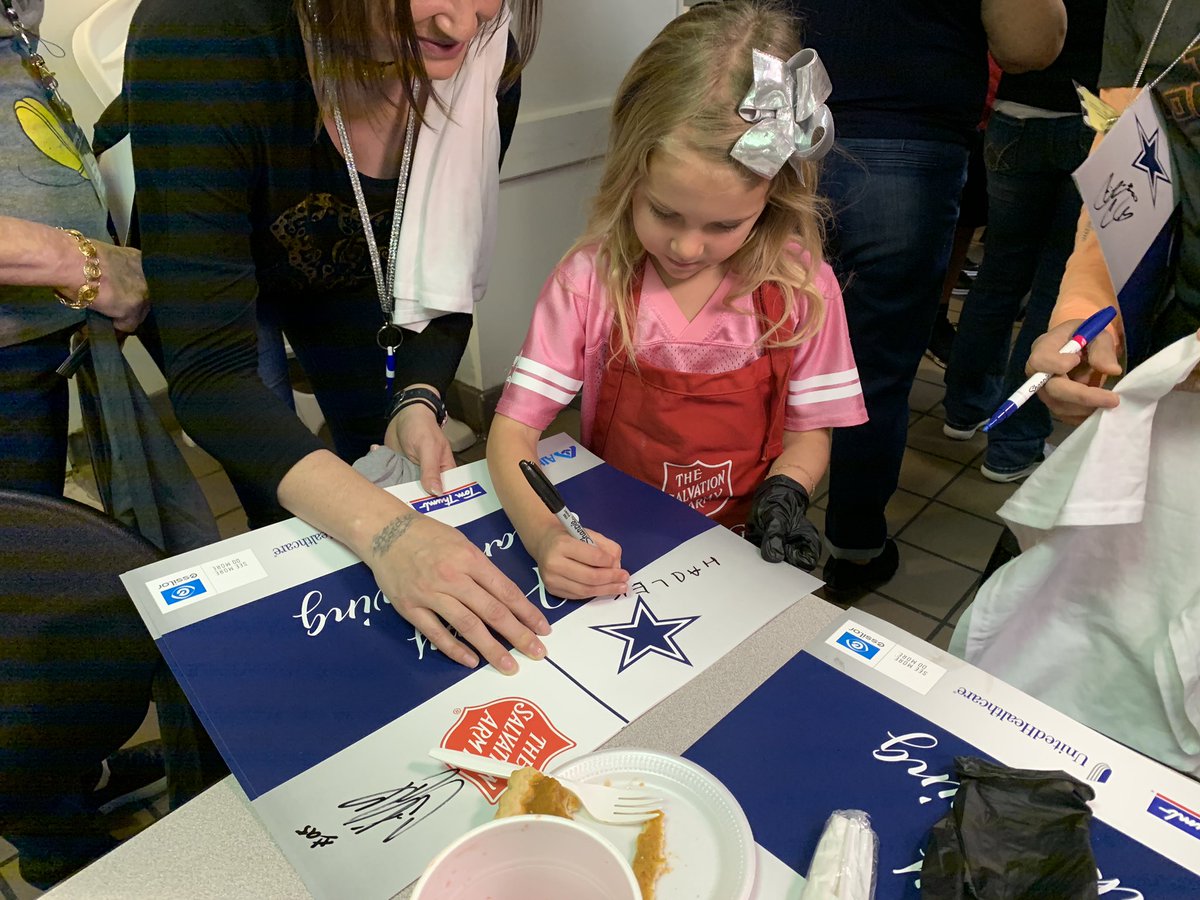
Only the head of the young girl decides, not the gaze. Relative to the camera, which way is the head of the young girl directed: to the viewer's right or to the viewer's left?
to the viewer's left

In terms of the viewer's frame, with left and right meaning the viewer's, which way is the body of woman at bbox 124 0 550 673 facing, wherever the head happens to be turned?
facing the viewer and to the right of the viewer

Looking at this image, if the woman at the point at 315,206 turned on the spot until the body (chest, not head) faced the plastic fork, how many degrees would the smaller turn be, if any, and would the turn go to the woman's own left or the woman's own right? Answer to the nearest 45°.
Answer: approximately 45° to the woman's own right

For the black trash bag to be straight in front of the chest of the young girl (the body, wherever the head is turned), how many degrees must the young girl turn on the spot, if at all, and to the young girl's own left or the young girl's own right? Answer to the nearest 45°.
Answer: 0° — they already face it

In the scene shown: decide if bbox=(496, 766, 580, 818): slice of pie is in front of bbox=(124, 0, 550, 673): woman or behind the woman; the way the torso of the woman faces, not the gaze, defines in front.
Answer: in front

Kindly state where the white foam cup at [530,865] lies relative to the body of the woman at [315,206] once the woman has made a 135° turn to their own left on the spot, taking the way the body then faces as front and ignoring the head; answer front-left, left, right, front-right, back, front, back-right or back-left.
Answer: back

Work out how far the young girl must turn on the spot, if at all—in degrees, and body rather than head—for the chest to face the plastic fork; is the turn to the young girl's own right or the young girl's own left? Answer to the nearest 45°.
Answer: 0° — they already face it

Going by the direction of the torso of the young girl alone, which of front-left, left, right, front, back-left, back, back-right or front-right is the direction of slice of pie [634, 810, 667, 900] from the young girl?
front

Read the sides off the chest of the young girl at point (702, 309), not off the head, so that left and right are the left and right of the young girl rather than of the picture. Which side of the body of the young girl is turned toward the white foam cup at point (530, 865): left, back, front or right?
front

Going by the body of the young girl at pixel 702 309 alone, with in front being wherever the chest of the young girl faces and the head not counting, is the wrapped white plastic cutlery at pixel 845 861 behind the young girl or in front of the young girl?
in front

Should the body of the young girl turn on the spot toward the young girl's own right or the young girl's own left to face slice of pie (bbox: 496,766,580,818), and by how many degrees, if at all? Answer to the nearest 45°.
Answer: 0° — they already face it

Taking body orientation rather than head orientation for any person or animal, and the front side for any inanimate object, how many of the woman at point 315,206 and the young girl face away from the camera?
0

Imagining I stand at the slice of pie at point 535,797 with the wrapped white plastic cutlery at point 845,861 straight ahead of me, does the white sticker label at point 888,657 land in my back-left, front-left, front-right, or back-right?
front-left

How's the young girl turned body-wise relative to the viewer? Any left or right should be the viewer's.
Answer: facing the viewer
